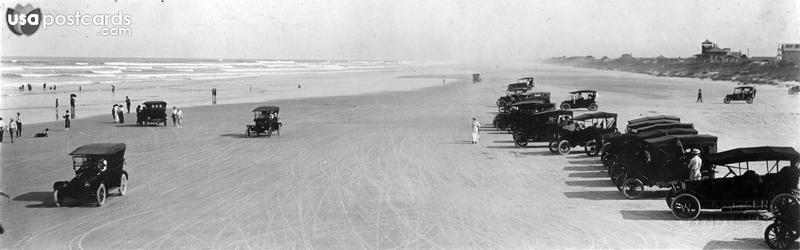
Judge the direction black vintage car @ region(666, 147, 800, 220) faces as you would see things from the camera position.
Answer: facing to the left of the viewer

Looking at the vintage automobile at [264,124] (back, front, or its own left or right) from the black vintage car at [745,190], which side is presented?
left

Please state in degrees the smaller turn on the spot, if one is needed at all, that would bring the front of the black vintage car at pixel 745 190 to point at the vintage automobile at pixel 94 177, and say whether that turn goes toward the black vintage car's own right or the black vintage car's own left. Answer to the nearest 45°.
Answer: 0° — it already faces it

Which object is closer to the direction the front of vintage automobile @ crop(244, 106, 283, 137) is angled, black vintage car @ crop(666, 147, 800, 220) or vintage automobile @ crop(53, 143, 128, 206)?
the vintage automobile

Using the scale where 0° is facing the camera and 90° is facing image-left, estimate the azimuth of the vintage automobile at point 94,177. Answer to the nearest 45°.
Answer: approximately 45°

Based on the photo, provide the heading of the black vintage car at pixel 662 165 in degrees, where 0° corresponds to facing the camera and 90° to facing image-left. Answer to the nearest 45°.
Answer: approximately 45°

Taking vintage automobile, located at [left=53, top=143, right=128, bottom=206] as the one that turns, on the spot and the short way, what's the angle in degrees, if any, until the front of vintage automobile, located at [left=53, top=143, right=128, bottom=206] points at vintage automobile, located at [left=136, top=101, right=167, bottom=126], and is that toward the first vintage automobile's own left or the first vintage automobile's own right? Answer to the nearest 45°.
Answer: approximately 135° to the first vintage automobile's own right

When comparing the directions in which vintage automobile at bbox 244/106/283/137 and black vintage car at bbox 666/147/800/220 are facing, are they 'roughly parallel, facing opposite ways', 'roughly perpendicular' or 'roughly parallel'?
roughly perpendicular

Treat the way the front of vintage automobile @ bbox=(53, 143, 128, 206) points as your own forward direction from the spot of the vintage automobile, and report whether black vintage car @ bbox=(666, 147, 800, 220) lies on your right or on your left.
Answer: on your left

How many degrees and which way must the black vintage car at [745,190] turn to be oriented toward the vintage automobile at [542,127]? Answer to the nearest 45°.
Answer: approximately 45° to its right

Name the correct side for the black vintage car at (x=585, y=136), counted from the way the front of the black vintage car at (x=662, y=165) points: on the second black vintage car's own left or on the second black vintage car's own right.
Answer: on the second black vintage car's own right
